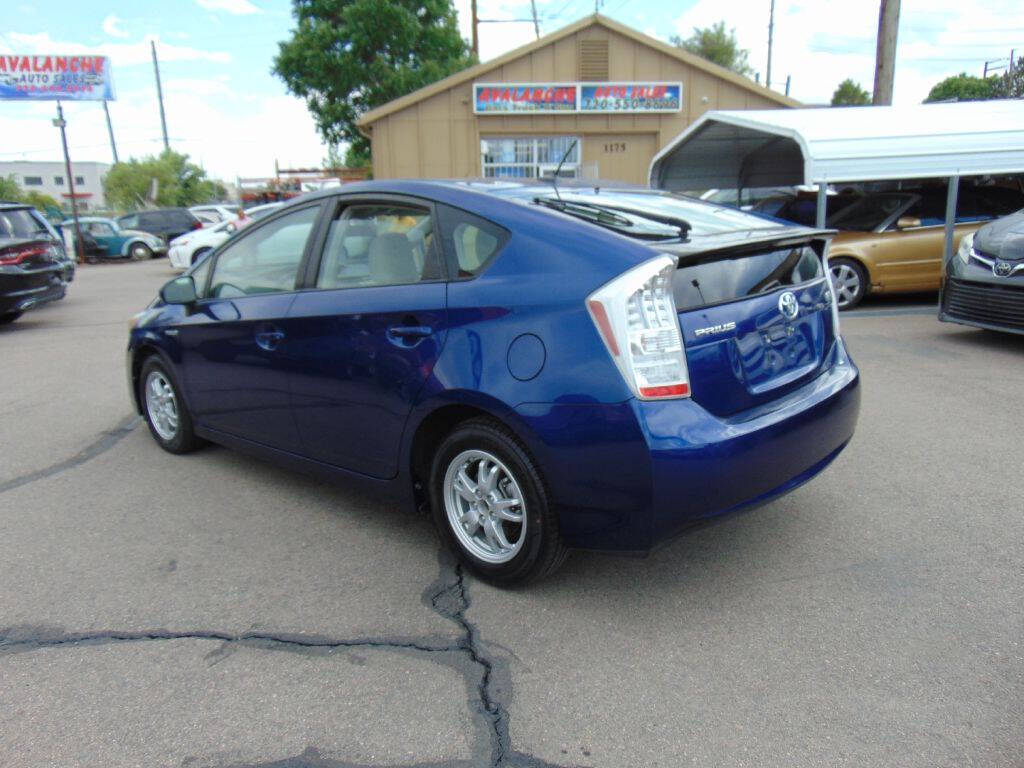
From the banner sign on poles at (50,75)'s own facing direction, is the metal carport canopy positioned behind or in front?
in front

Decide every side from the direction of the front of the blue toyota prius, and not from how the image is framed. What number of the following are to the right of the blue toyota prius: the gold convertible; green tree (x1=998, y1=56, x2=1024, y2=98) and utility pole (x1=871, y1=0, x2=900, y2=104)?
3

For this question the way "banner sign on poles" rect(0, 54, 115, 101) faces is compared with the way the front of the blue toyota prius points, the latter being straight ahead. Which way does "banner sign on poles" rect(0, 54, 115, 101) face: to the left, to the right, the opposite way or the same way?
the opposite way

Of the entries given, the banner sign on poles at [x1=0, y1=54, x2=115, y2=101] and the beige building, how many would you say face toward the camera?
2

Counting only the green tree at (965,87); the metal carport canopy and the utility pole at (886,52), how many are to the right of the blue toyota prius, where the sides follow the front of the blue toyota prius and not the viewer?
3

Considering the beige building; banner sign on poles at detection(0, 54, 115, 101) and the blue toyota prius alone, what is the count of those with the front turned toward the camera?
2

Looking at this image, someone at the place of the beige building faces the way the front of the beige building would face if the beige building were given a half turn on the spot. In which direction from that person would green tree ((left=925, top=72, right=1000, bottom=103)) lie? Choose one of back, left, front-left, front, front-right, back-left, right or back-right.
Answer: front-right

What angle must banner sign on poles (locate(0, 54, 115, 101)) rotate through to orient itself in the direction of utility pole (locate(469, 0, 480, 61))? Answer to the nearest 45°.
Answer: approximately 45° to its left

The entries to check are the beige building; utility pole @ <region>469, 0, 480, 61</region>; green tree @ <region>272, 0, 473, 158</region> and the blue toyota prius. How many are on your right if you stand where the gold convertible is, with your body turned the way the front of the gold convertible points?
3

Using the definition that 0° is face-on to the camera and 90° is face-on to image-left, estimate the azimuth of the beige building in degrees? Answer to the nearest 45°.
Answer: approximately 0°

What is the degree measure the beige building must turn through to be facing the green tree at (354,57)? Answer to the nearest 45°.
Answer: approximately 135° to its right

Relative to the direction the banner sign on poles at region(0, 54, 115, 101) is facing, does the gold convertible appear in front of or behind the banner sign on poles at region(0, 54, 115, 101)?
in front
